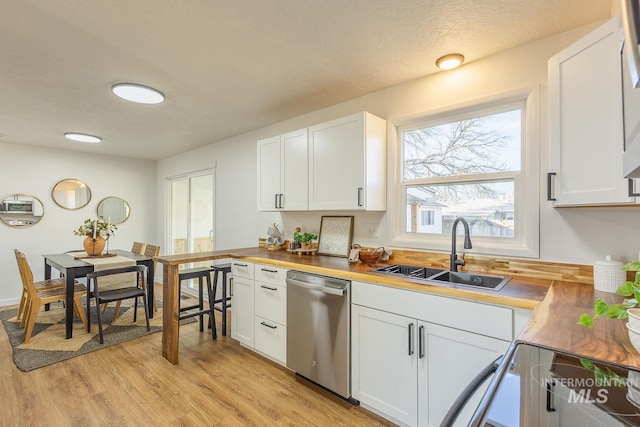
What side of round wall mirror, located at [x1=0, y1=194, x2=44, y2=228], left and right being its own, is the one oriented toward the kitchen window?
front

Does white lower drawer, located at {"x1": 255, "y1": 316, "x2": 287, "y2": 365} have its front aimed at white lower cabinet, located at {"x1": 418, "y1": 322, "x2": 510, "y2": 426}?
no

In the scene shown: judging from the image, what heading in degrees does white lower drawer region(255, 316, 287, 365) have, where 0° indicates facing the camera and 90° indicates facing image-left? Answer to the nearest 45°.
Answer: approximately 45°

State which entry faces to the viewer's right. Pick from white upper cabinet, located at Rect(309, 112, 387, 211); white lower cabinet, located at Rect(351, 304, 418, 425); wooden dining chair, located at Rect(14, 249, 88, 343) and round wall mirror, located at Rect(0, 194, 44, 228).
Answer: the wooden dining chair

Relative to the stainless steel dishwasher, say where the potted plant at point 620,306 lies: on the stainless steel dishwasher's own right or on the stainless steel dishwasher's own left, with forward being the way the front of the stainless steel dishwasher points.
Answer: on the stainless steel dishwasher's own left

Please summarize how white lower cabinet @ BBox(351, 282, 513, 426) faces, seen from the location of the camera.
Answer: facing the viewer and to the left of the viewer

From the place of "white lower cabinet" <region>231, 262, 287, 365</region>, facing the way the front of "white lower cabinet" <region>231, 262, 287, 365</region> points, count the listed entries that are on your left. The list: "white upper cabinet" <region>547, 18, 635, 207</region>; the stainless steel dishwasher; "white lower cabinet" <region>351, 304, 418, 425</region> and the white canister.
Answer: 4

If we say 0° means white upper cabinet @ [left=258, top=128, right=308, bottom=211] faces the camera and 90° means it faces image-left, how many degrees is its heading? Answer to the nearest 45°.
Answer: approximately 45°

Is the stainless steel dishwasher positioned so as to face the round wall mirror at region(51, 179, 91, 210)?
no

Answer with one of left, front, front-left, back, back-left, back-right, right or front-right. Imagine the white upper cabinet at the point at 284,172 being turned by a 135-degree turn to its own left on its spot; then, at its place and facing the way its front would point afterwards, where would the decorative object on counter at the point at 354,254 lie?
front-right

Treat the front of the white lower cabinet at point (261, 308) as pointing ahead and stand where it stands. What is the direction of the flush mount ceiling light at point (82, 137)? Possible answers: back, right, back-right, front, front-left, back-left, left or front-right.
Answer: right

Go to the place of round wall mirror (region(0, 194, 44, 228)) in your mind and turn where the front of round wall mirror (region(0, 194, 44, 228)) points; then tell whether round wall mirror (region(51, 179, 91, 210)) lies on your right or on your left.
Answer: on your left

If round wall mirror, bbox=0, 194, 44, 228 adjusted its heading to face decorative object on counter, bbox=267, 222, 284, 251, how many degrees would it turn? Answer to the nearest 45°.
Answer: approximately 45° to its left

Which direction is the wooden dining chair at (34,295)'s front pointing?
to the viewer's right

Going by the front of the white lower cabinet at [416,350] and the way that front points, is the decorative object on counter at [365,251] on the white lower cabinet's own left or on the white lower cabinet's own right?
on the white lower cabinet's own right
